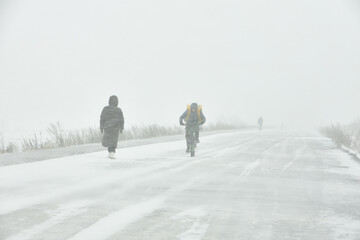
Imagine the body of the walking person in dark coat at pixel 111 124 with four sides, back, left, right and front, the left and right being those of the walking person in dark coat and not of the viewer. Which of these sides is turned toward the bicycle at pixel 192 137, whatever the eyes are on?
right

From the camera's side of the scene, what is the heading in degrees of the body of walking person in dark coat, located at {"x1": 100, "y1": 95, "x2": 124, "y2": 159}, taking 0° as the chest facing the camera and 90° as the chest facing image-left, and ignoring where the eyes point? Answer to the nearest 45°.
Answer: approximately 180°
